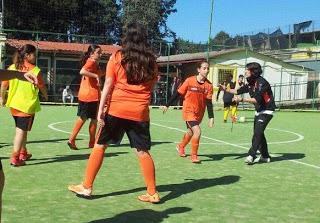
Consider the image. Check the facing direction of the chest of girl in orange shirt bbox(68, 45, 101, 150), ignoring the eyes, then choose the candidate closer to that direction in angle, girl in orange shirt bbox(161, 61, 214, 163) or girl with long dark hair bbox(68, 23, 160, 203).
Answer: the girl in orange shirt

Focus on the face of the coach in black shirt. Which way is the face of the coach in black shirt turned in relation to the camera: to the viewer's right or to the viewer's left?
to the viewer's left

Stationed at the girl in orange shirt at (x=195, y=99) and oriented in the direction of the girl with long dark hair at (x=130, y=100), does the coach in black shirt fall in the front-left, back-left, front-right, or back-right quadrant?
back-left

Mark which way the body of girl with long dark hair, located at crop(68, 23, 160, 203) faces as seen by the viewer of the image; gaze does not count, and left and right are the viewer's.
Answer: facing away from the viewer and to the left of the viewer

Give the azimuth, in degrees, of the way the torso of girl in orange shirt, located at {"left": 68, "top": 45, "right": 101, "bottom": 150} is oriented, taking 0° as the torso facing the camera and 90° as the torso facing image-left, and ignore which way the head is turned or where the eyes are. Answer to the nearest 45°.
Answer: approximately 270°

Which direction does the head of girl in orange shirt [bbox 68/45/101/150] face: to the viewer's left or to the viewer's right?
to the viewer's right

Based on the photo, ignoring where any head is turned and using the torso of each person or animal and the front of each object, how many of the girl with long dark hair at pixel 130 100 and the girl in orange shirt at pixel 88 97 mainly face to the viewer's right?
1

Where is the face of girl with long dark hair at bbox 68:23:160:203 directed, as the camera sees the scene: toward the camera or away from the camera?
away from the camera

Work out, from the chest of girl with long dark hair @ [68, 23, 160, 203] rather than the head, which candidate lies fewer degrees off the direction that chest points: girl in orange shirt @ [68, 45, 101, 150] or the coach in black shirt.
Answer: the girl in orange shirt
